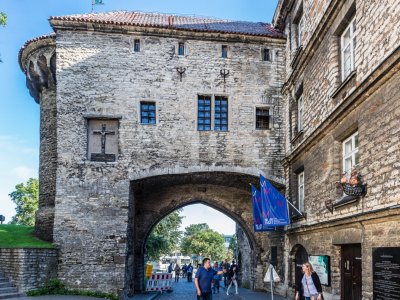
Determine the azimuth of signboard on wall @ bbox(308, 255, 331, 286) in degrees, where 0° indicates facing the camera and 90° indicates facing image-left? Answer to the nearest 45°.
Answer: approximately 45°

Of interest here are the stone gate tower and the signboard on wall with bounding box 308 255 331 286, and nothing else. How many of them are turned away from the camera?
0

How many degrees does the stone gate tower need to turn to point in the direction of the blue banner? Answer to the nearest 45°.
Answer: approximately 45° to its left

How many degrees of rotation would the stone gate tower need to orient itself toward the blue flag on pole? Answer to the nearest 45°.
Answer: approximately 45° to its left

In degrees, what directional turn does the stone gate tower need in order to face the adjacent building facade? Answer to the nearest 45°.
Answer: approximately 45° to its left

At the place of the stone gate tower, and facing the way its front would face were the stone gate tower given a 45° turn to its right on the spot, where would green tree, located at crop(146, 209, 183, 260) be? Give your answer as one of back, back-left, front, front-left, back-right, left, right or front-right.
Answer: back-right

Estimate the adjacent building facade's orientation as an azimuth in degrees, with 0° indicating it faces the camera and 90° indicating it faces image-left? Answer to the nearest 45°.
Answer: approximately 45°
